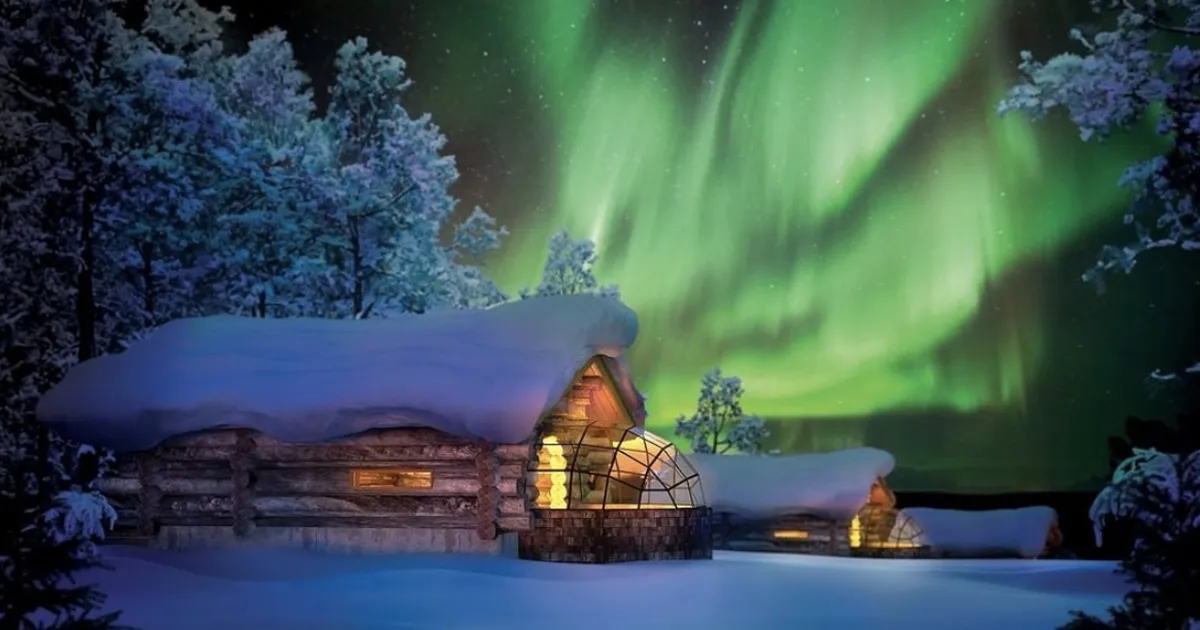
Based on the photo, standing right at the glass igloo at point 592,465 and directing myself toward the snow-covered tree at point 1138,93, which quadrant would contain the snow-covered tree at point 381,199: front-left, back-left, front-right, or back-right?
back-left

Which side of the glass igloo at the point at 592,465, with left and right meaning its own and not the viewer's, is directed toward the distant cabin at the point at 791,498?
left

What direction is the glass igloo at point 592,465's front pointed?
to the viewer's right

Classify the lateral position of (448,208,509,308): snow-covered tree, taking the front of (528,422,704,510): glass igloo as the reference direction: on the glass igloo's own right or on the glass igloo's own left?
on the glass igloo's own left

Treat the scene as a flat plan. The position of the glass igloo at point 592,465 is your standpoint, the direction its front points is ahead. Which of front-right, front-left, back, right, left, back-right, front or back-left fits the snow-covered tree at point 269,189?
back-left
